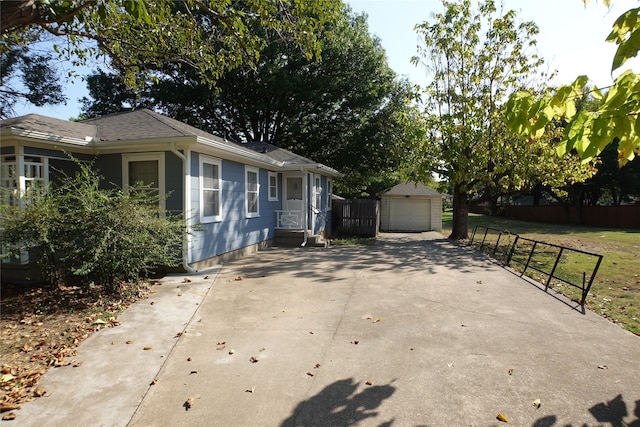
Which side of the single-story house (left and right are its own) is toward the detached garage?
back

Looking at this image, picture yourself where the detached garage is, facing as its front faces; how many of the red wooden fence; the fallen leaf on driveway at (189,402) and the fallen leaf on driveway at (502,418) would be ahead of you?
2

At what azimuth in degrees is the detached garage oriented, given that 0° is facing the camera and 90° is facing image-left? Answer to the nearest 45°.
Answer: approximately 0°

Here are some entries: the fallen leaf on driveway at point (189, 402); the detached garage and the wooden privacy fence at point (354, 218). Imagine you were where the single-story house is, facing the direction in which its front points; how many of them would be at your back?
2

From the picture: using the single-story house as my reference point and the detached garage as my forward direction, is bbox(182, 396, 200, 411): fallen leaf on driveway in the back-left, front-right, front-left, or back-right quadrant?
back-right

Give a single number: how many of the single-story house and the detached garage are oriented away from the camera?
0

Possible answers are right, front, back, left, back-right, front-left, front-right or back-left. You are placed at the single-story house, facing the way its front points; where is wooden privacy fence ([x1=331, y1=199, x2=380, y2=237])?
back

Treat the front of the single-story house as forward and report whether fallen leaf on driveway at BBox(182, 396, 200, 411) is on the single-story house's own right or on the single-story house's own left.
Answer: on the single-story house's own left

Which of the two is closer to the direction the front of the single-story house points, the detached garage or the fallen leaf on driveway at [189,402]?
the fallen leaf on driveway

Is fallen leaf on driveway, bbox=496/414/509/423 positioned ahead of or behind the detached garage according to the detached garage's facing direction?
ahead

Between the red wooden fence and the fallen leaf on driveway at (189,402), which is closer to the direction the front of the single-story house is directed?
the fallen leaf on driveway

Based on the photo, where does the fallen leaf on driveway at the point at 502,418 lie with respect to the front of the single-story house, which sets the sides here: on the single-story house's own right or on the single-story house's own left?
on the single-story house's own left

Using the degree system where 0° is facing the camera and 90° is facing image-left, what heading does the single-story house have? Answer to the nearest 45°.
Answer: approximately 45°

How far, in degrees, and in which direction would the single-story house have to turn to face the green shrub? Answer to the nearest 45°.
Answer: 0° — it already faces it
